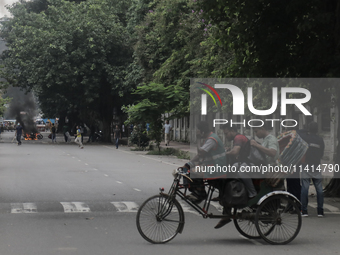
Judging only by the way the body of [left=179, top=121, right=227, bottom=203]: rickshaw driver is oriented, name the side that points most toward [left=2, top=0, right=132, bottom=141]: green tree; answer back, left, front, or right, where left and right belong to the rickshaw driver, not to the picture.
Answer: right

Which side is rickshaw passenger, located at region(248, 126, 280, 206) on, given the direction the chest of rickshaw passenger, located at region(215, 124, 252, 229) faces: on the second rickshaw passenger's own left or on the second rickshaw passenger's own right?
on the second rickshaw passenger's own right

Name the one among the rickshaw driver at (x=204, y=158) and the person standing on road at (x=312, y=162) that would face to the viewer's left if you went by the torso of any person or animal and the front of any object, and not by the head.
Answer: the rickshaw driver

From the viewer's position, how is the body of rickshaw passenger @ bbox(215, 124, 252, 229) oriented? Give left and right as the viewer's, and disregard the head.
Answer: facing to the left of the viewer

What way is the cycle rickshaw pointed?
to the viewer's left

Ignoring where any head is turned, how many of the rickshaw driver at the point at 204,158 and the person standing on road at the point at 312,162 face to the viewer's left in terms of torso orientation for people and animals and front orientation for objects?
1

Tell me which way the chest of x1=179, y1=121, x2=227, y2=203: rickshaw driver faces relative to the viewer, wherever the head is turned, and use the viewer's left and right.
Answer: facing to the left of the viewer

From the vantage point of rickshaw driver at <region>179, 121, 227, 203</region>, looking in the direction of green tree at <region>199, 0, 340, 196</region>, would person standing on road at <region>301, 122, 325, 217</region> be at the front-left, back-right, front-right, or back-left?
front-right

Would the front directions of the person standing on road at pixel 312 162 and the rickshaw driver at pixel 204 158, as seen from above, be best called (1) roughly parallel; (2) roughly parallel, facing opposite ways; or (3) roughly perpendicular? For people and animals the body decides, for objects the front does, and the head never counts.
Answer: roughly perpendicular

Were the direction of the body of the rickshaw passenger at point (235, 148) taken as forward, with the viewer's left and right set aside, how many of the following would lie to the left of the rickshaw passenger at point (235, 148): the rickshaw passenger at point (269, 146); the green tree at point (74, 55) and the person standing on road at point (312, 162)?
0

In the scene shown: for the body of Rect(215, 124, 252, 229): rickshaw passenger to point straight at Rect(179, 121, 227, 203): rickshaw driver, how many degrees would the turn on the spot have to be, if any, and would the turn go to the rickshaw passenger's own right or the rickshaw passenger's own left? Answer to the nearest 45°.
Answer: approximately 45° to the rickshaw passenger's own left

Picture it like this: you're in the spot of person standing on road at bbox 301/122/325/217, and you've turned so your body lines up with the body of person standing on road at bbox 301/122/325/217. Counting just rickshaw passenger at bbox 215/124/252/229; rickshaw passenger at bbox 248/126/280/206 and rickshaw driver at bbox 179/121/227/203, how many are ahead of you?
0

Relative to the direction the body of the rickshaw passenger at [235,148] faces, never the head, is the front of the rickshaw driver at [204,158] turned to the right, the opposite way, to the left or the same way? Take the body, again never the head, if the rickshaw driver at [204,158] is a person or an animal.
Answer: the same way
